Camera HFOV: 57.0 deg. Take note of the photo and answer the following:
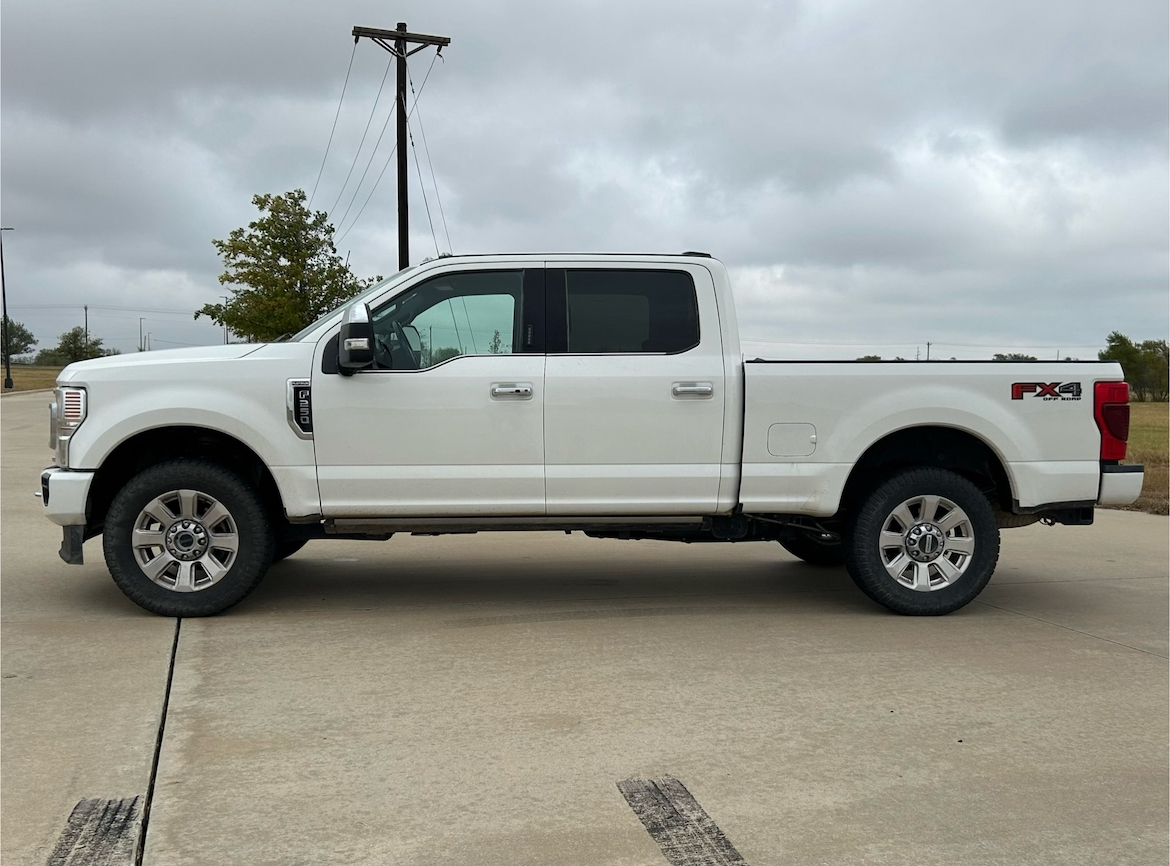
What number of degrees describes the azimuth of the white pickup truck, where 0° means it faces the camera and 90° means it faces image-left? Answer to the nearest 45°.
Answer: approximately 90°

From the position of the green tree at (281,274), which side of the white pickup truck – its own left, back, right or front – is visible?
right
